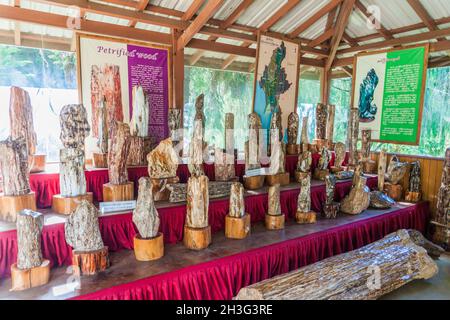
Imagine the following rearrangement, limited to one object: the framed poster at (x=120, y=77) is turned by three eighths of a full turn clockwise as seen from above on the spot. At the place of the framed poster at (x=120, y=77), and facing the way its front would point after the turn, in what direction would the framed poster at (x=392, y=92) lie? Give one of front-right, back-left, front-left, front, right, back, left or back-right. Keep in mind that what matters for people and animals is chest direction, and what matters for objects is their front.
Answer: back

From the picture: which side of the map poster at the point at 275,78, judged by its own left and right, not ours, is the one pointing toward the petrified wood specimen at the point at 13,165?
right

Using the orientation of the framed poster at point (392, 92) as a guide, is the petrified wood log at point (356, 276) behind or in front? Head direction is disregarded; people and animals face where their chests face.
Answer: in front

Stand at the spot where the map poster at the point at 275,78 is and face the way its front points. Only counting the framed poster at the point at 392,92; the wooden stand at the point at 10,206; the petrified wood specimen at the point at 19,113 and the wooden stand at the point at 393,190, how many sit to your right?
2

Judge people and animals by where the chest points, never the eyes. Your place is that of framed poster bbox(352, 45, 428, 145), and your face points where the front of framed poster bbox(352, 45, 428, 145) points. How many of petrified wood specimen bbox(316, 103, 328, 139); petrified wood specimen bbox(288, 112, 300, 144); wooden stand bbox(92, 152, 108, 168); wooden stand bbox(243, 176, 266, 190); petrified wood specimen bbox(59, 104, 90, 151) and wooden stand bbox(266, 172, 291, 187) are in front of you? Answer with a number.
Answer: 6

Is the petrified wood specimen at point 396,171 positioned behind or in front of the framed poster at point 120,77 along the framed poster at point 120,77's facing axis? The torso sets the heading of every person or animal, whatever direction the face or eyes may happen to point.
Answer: in front

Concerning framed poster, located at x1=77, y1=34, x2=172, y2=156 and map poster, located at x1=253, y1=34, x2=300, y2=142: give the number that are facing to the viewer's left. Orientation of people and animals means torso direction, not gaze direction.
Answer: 0

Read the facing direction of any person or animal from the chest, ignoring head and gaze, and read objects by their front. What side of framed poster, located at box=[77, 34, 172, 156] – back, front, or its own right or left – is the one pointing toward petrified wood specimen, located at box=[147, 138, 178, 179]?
front

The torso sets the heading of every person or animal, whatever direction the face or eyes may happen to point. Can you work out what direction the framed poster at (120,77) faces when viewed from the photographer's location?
facing the viewer and to the right of the viewer

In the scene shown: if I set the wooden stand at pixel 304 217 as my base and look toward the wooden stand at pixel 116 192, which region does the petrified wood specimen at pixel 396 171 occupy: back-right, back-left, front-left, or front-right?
back-right

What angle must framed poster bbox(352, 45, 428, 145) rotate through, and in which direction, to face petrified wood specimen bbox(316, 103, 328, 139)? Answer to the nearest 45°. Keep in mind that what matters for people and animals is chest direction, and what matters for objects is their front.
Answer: approximately 90° to its right

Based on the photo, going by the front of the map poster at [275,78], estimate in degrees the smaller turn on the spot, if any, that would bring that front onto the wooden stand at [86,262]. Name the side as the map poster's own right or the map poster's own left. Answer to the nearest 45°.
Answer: approximately 45° to the map poster's own right

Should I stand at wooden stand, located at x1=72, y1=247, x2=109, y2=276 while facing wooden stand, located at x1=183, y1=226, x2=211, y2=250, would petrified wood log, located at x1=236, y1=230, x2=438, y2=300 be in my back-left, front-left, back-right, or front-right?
front-right

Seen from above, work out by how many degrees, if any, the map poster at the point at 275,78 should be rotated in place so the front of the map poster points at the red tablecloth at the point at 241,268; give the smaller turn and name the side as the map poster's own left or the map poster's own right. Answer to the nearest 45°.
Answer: approximately 45° to the map poster's own right

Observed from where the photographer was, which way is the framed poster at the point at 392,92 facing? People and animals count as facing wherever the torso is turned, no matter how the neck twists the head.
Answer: facing the viewer and to the left of the viewer
